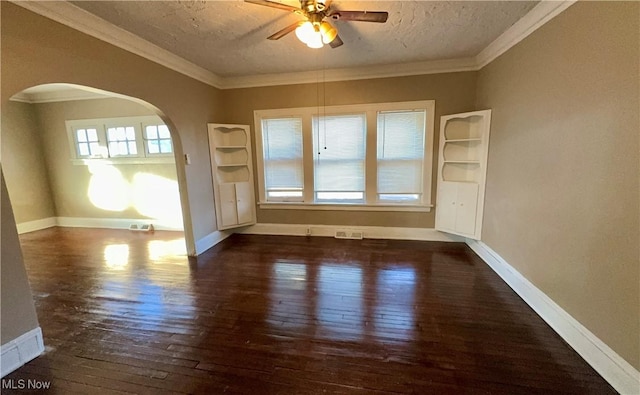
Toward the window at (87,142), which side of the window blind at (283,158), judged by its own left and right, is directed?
right

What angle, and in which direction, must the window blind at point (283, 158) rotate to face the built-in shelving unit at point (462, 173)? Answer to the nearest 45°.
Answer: approximately 45° to its left

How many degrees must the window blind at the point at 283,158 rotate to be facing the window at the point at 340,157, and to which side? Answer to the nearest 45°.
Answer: approximately 90° to its left

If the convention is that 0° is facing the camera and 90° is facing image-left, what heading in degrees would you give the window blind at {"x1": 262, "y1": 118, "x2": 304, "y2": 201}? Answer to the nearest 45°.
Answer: approximately 0°

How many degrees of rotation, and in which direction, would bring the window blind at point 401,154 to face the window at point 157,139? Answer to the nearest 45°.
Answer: approximately 90° to its right

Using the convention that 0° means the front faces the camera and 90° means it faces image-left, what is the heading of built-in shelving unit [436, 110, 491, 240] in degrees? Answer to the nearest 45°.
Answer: approximately 45°

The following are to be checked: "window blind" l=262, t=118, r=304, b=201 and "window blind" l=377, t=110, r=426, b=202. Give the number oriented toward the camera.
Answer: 2

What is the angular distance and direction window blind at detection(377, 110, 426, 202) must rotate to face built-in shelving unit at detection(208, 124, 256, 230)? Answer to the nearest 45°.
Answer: approximately 90° to its right

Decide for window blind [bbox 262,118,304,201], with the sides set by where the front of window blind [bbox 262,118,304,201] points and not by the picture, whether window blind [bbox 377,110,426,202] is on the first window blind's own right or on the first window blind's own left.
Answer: on the first window blind's own left

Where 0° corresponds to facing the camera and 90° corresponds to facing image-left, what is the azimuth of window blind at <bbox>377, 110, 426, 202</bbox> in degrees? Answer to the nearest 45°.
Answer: approximately 0°
